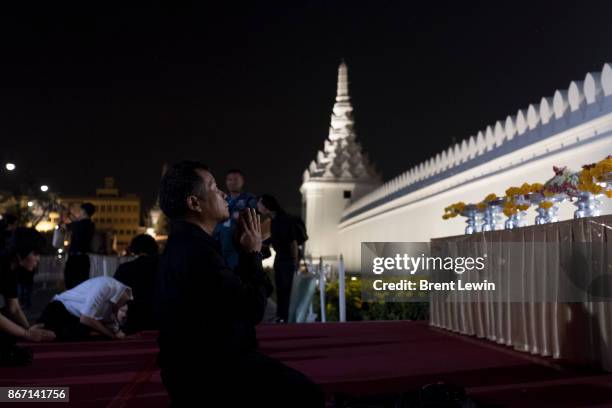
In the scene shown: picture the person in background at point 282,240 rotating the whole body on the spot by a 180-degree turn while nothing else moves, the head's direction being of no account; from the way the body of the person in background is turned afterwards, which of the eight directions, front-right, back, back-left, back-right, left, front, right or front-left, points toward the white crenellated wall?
front-left

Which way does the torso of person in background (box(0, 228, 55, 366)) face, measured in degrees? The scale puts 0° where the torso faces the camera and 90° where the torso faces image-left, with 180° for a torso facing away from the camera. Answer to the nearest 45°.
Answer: approximately 270°

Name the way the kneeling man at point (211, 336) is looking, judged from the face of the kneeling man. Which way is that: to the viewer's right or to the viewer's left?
to the viewer's right

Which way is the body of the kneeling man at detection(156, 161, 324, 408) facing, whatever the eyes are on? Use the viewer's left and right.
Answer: facing to the right of the viewer

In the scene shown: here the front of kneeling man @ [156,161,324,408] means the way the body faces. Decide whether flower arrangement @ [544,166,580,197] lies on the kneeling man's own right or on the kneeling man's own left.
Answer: on the kneeling man's own left

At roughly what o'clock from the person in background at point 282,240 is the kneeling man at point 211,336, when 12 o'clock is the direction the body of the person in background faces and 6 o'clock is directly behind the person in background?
The kneeling man is roughly at 9 o'clock from the person in background.

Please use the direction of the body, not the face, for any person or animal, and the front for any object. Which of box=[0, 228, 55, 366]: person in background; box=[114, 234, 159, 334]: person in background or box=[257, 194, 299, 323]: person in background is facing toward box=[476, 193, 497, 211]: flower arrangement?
box=[0, 228, 55, 366]: person in background

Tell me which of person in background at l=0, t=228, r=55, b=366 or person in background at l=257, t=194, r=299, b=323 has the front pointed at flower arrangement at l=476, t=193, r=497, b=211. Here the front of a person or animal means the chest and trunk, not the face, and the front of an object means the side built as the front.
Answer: person in background at l=0, t=228, r=55, b=366
